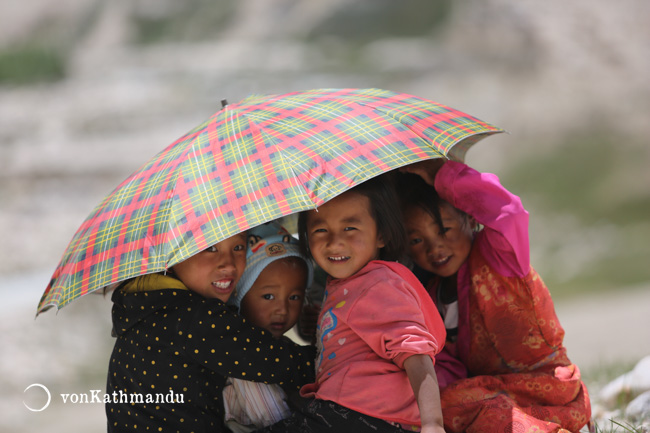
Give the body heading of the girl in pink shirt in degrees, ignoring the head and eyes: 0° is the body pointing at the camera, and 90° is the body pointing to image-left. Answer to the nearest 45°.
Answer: approximately 45°

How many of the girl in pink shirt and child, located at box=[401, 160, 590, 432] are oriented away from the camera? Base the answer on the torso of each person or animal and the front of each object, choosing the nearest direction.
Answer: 0
